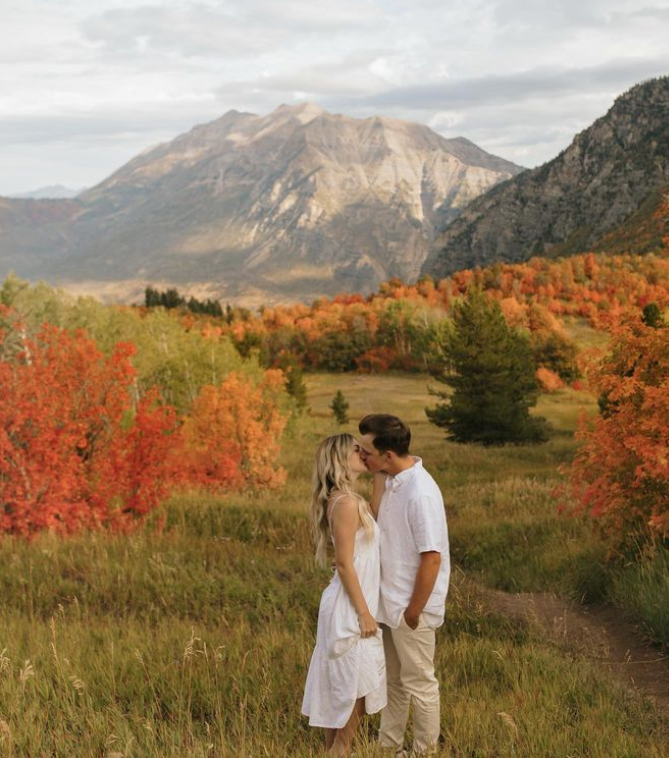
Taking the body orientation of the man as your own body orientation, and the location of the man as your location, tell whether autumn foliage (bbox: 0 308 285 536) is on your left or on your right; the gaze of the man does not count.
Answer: on your right

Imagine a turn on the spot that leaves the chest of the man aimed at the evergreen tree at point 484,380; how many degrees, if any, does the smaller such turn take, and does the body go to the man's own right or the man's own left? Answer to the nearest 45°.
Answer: approximately 135° to the man's own right

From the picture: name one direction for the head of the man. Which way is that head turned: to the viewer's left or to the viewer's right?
to the viewer's left

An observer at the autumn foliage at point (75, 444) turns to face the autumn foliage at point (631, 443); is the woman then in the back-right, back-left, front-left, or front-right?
front-right

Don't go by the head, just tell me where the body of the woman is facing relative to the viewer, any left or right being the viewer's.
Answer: facing to the right of the viewer

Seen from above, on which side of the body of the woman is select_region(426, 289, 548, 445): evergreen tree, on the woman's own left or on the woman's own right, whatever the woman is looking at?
on the woman's own left

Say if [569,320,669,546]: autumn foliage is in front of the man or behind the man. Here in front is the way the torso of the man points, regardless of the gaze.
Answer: behind

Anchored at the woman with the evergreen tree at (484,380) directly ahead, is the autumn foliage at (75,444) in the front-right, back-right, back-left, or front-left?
front-left

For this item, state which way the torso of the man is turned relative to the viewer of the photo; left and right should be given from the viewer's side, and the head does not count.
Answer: facing the viewer and to the left of the viewer

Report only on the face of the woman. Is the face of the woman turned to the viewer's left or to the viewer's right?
to the viewer's right
